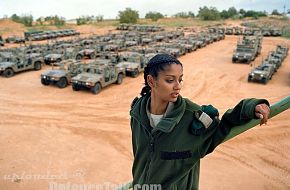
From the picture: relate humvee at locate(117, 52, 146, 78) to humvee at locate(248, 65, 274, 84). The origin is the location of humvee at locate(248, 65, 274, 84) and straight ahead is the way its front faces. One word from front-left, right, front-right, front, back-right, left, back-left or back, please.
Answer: front-right

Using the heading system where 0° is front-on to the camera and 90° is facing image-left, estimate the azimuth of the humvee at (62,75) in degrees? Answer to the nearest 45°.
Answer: approximately 45°

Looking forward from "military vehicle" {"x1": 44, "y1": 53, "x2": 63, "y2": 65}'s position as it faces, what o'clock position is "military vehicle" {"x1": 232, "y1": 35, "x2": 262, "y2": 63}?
"military vehicle" {"x1": 232, "y1": 35, "x2": 262, "y2": 63} is roughly at 8 o'clock from "military vehicle" {"x1": 44, "y1": 53, "x2": 63, "y2": 65}.

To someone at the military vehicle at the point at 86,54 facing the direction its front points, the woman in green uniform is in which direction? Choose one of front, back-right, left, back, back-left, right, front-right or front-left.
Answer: front-left

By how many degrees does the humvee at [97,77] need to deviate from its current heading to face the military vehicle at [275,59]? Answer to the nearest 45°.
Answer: approximately 135° to its left

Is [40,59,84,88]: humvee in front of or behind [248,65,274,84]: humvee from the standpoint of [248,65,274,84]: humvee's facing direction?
in front

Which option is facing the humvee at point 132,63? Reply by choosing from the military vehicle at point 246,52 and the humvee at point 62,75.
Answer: the military vehicle

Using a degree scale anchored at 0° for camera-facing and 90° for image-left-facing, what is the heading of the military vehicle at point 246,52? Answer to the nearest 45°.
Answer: approximately 45°

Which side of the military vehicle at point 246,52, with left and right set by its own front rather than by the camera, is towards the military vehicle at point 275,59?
left

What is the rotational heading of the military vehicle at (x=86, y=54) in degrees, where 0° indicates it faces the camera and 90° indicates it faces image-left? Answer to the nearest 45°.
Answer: approximately 45°

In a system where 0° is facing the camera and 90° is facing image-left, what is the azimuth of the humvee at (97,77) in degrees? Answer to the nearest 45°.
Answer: approximately 45°

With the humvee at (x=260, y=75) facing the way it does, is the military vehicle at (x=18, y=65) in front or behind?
in front
